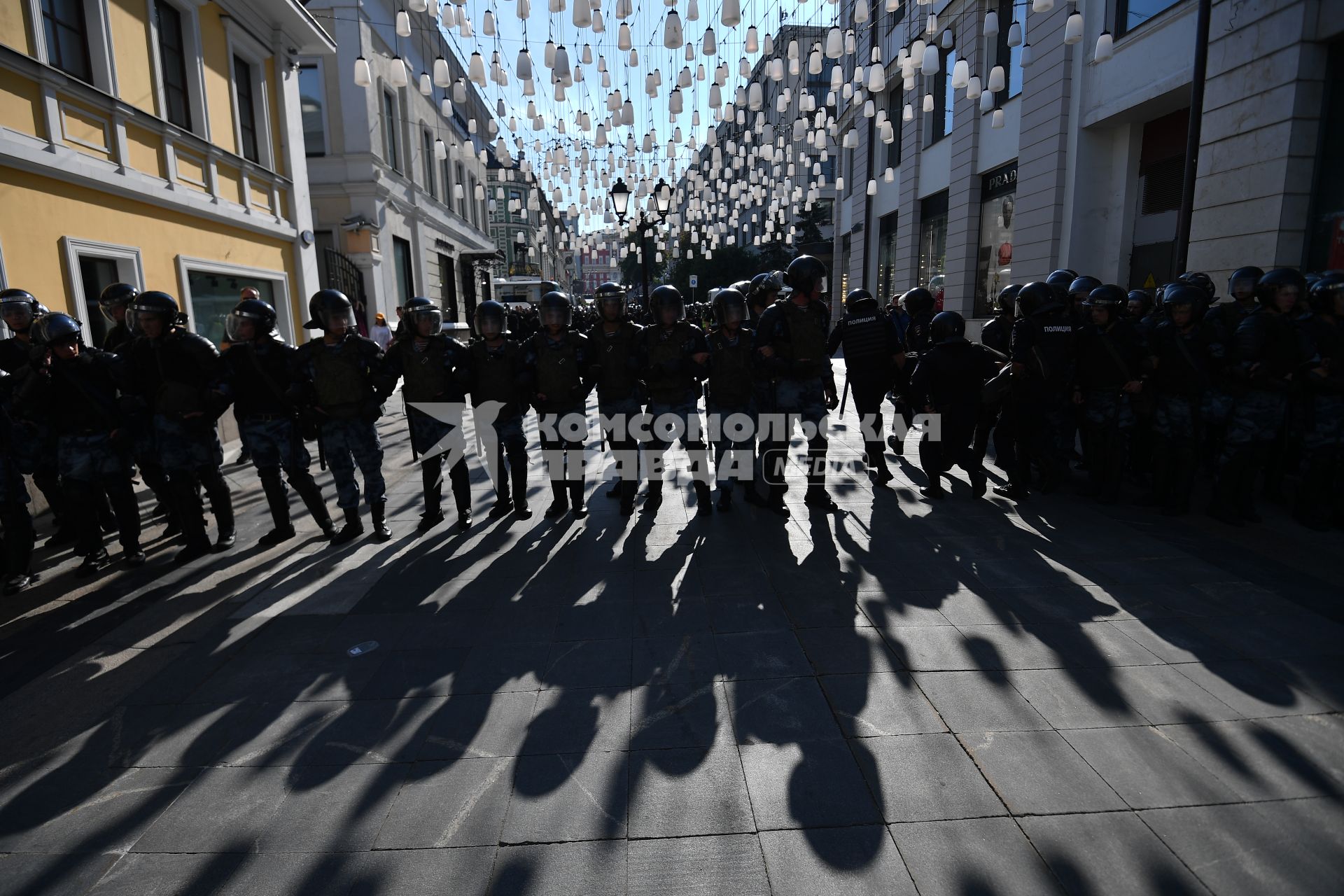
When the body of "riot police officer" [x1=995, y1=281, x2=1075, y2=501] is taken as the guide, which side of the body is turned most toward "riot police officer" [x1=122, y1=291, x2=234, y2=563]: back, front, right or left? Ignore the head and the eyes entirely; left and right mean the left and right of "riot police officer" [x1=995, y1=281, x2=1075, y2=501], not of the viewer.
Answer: left

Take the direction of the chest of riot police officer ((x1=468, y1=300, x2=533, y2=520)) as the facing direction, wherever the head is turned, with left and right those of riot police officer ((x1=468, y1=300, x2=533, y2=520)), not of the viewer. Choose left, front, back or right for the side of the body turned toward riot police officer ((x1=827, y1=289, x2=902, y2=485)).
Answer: left

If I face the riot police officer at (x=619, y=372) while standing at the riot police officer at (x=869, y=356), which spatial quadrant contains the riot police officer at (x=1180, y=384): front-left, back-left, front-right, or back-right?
back-left

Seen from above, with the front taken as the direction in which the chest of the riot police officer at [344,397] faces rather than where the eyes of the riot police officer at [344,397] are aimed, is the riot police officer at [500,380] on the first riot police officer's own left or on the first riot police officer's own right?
on the first riot police officer's own left

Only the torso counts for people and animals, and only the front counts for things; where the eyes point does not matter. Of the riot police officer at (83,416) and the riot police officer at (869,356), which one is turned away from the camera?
the riot police officer at (869,356)

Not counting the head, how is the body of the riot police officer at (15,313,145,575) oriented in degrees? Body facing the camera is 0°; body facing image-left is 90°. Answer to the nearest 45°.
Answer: approximately 0°

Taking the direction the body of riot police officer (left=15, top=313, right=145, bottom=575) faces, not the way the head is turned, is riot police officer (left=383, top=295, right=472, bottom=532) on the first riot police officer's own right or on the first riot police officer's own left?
on the first riot police officer's own left

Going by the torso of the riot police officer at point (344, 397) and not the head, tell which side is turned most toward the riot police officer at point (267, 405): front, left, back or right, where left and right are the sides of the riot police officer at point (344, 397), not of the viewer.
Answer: right

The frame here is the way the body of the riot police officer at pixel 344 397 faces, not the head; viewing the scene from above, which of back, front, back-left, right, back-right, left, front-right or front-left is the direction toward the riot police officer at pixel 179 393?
right

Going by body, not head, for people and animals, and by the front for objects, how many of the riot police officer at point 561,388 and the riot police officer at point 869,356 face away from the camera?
1
